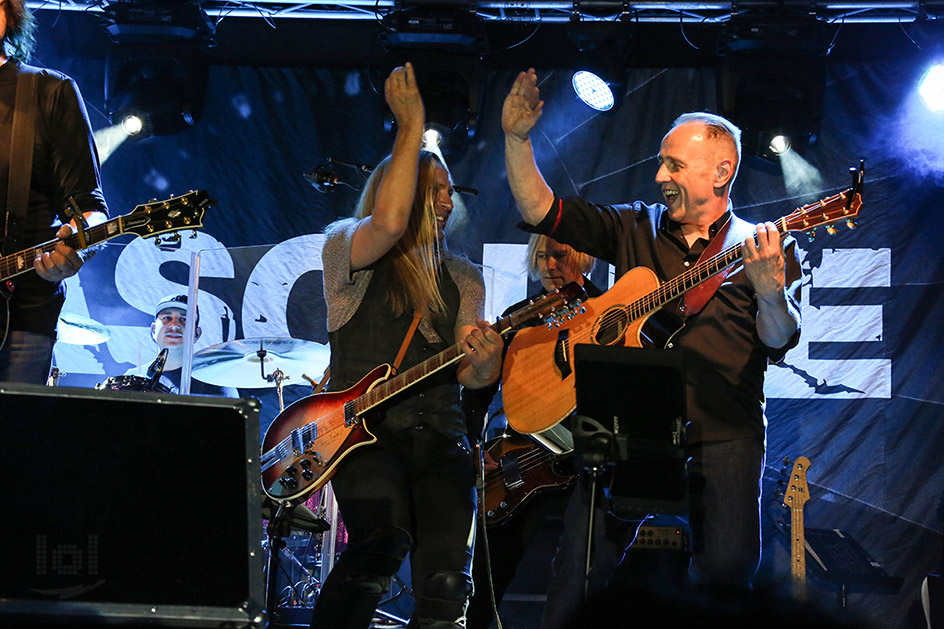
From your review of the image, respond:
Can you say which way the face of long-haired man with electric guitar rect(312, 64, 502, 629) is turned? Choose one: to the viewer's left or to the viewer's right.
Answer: to the viewer's right

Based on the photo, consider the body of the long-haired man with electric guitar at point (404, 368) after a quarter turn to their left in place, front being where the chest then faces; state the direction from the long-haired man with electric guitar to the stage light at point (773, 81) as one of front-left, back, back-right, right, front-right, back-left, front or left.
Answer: front

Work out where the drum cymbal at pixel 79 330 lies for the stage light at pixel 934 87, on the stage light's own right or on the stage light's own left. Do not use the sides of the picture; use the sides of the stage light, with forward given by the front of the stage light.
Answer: on the stage light's own right

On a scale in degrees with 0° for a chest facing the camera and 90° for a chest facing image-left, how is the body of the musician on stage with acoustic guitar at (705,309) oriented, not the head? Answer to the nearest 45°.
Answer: approximately 45°

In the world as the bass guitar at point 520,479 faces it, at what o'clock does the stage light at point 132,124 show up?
The stage light is roughly at 4 o'clock from the bass guitar.

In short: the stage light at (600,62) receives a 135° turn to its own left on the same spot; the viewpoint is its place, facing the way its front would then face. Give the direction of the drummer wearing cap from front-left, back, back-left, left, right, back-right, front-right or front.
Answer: back

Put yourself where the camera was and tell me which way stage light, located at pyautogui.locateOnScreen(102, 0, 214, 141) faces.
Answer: facing the viewer and to the left of the viewer

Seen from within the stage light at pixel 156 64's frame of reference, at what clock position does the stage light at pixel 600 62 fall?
the stage light at pixel 600 62 is roughly at 8 o'clock from the stage light at pixel 156 64.

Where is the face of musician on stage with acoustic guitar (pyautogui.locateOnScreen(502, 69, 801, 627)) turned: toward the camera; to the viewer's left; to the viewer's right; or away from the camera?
to the viewer's left

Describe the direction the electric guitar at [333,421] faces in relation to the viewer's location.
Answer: facing the viewer

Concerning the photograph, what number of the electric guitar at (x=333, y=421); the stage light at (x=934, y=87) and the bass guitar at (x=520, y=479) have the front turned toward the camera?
3

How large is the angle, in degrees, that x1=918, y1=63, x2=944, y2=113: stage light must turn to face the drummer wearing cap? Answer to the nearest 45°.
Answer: approximately 90° to its right

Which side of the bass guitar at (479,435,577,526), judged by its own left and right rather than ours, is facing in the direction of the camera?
front

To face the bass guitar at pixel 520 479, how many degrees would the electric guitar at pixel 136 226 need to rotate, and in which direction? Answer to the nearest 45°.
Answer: approximately 90° to its left

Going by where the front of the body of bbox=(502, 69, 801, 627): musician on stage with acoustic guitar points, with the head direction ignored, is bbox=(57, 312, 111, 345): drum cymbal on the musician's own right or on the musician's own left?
on the musician's own right

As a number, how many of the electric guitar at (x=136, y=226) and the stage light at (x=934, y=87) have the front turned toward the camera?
2
